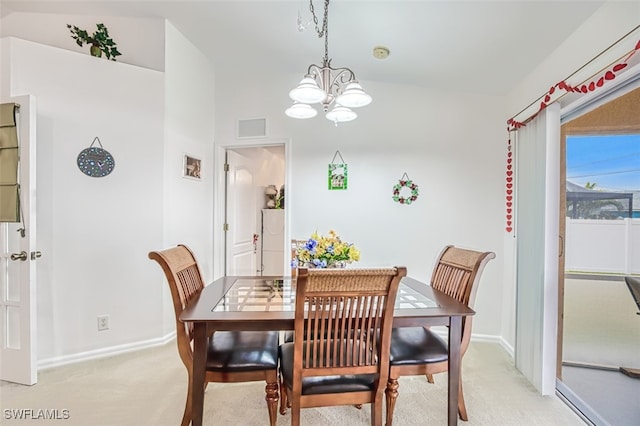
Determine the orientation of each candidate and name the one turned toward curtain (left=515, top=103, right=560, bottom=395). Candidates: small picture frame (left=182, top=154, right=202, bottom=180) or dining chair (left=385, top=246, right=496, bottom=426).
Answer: the small picture frame

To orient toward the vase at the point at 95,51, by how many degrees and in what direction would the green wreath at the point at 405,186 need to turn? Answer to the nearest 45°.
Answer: approximately 45° to its right

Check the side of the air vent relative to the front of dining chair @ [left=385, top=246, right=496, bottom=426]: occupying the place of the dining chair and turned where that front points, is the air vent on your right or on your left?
on your right

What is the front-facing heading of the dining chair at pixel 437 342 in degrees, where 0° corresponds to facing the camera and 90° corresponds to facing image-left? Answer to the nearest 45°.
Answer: approximately 45°

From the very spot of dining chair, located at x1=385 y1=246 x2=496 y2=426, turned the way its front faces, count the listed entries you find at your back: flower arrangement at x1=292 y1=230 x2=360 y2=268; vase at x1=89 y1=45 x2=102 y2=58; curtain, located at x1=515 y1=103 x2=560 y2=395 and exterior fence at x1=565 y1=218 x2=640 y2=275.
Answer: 2

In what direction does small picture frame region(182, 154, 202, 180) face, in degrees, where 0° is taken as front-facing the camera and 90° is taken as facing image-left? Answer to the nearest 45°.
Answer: approximately 315°

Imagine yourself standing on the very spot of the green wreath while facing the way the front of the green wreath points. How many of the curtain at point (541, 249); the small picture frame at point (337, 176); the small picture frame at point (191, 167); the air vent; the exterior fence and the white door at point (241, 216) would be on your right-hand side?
4
